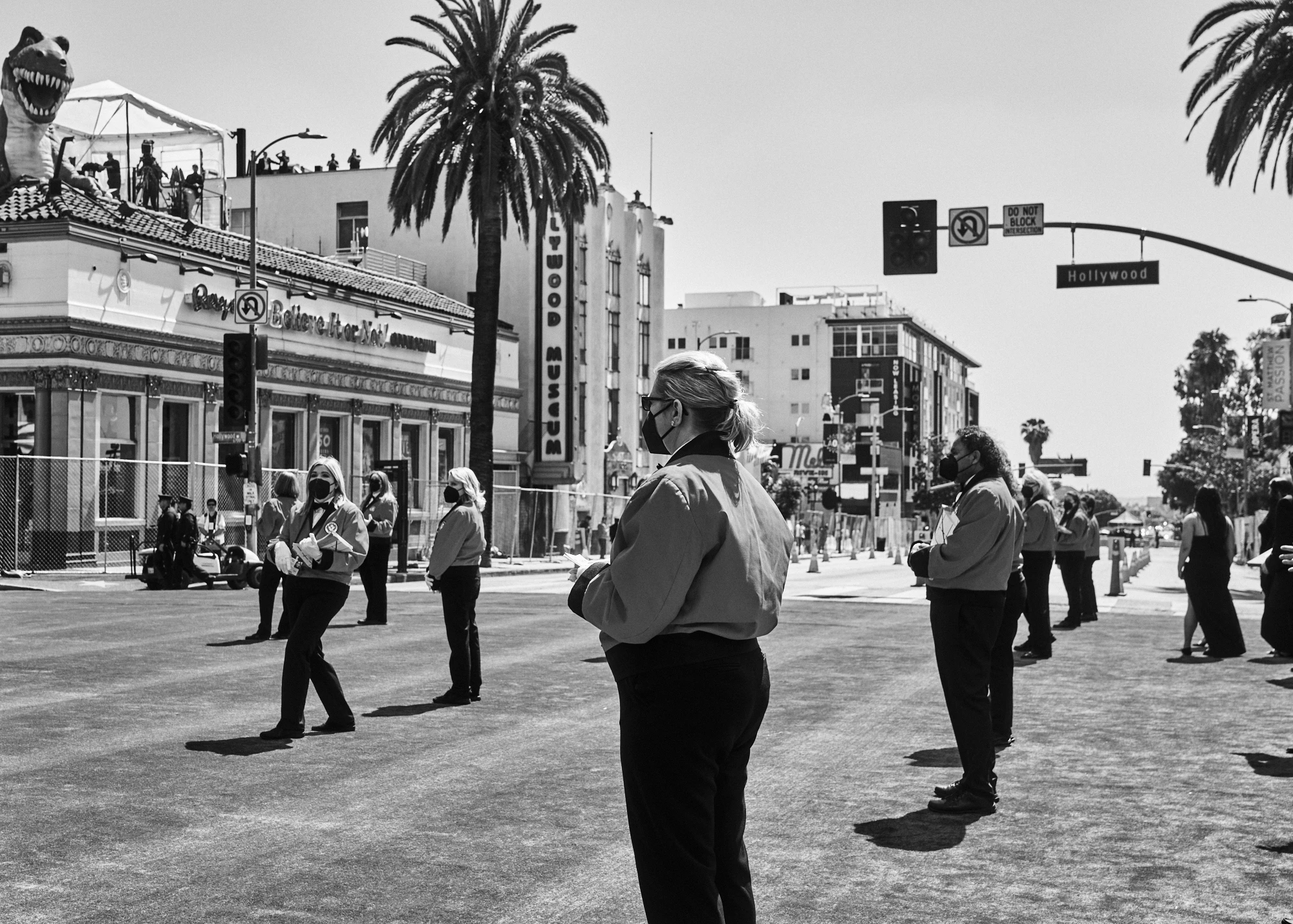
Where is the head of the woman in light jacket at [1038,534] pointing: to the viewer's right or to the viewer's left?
to the viewer's left

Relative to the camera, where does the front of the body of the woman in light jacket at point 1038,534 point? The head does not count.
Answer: to the viewer's left

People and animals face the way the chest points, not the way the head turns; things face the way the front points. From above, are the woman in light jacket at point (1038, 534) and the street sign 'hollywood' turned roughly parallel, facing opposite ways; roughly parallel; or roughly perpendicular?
roughly perpendicular

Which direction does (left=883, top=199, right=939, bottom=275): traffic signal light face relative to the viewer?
toward the camera

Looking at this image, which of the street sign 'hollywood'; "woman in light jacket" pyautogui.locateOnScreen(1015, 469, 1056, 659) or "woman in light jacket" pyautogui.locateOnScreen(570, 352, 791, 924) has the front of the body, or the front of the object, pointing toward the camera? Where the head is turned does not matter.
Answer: the street sign 'hollywood'

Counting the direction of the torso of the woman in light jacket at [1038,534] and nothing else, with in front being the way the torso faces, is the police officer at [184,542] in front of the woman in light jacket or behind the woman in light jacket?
in front

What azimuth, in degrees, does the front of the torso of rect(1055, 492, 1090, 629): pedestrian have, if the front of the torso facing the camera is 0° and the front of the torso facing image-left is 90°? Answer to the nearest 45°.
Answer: approximately 90°

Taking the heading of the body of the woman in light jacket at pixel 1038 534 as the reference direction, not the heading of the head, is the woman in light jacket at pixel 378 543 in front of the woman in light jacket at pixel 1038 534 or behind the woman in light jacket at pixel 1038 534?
in front

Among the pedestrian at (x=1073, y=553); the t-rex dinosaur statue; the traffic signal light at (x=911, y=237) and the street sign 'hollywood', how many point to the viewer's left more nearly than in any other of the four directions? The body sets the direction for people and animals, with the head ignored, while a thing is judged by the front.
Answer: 1

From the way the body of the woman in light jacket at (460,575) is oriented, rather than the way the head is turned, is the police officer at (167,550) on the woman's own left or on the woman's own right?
on the woman's own right

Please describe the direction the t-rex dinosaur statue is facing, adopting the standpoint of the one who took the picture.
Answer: facing the viewer and to the right of the viewer

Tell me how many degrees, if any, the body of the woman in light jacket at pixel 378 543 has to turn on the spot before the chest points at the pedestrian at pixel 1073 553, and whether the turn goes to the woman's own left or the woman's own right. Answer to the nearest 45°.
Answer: approximately 135° to the woman's own left

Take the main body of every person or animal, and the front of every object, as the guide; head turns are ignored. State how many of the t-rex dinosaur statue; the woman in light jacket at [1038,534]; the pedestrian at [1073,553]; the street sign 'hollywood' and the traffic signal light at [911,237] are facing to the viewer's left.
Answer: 2

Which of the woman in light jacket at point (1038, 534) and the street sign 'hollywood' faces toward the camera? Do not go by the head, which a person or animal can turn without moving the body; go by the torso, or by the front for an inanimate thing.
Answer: the street sign 'hollywood'

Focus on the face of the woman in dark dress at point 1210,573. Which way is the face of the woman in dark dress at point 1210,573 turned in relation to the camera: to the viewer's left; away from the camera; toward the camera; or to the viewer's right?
away from the camera
